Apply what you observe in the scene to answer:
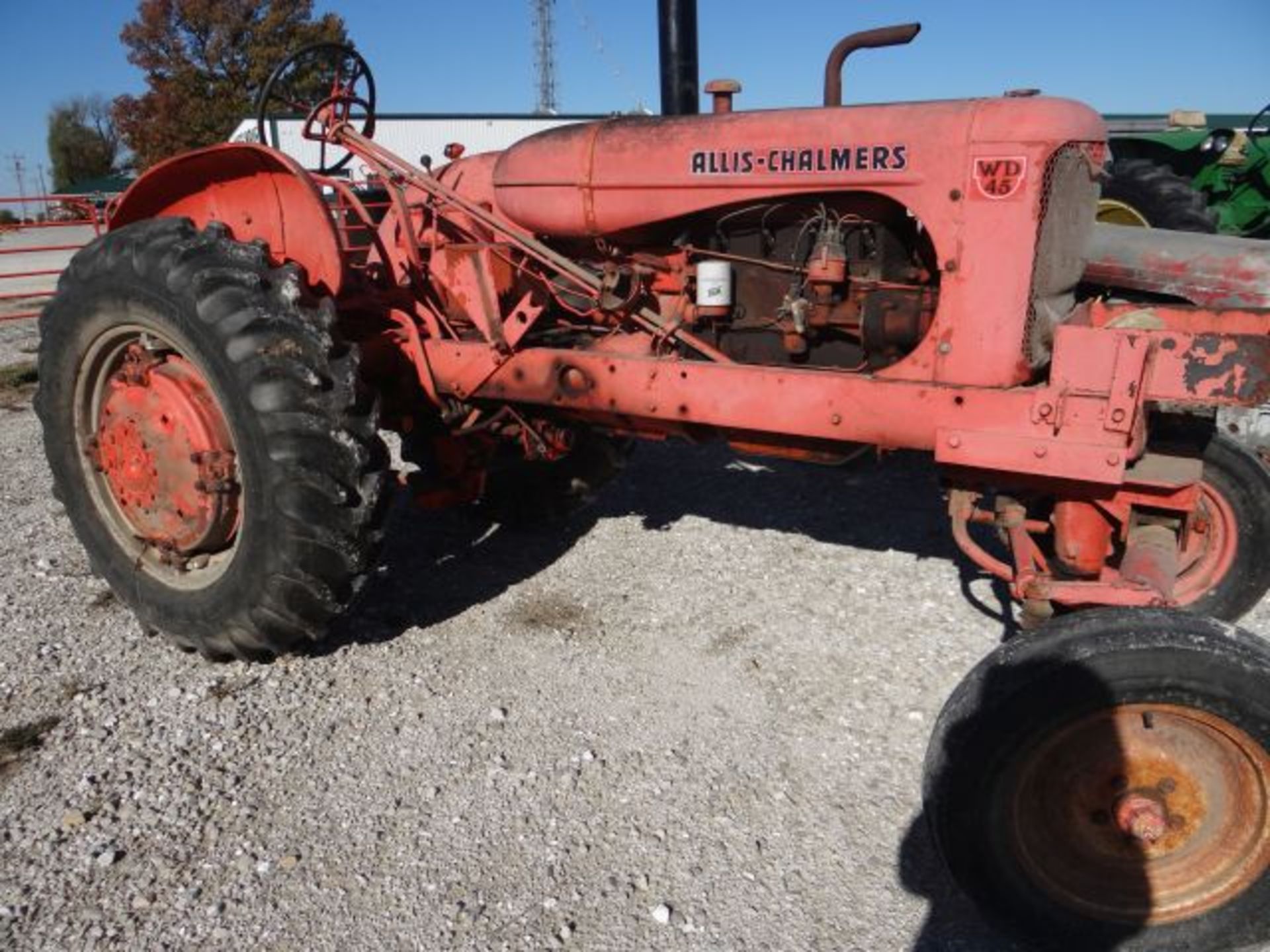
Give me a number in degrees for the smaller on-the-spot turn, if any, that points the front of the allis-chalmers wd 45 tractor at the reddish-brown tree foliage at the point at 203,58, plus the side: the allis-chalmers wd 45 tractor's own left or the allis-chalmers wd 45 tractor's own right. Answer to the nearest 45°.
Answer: approximately 180°

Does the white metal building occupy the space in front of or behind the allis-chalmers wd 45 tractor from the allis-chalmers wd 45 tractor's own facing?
behind

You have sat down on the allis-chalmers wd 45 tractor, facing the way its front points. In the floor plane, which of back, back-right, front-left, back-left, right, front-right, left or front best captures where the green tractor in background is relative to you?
left

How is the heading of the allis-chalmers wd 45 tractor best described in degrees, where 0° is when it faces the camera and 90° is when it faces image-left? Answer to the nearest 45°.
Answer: approximately 315°

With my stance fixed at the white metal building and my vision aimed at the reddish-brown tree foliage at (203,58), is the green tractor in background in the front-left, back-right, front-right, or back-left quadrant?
back-left

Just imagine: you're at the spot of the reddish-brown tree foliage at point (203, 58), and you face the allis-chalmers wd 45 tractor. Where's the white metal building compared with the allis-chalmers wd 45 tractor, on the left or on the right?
left
